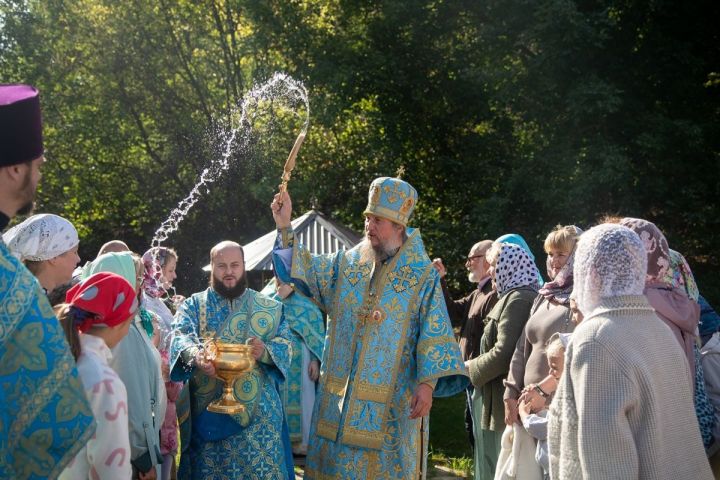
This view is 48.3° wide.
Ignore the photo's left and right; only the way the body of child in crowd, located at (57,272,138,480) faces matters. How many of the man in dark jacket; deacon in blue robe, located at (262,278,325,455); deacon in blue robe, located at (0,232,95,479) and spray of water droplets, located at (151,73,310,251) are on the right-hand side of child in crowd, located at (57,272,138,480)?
1

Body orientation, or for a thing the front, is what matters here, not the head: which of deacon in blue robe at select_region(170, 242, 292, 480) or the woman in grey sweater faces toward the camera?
the deacon in blue robe

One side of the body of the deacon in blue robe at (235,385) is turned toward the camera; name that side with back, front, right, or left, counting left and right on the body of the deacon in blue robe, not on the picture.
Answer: front

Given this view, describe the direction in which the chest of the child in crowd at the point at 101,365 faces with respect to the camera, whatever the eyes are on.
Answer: to the viewer's right

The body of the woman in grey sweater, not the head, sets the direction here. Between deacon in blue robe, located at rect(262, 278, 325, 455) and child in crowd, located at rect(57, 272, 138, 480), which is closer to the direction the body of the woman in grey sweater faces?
the deacon in blue robe

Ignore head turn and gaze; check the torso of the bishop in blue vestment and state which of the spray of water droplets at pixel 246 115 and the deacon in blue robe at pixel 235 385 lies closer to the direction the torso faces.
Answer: the deacon in blue robe

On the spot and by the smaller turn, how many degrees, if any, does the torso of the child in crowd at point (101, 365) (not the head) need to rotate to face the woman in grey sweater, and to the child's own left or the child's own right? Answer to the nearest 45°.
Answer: approximately 45° to the child's own right

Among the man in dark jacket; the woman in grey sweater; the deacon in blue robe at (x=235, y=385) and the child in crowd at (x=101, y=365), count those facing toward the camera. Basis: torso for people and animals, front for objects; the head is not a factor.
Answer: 1

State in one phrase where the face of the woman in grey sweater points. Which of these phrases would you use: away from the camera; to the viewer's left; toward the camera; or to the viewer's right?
away from the camera

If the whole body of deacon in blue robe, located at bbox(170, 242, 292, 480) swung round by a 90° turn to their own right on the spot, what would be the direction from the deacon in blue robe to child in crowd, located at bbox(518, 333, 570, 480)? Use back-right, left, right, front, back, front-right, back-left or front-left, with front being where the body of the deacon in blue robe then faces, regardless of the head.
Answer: back-left

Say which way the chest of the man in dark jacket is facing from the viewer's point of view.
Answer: to the viewer's left

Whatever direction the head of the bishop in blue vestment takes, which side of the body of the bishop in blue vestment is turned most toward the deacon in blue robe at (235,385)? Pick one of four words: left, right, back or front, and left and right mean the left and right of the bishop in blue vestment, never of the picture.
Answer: right

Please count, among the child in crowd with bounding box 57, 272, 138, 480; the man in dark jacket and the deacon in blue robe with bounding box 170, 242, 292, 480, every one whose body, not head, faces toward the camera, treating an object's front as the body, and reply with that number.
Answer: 1
